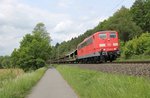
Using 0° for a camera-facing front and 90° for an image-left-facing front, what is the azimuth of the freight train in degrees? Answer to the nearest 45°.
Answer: approximately 315°
